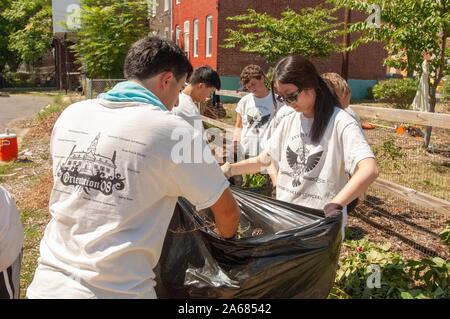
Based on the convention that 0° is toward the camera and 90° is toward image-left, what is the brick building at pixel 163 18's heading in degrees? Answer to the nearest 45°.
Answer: approximately 45°

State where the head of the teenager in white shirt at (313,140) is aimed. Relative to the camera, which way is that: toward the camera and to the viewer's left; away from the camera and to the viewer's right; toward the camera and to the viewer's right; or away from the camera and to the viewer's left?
toward the camera and to the viewer's left

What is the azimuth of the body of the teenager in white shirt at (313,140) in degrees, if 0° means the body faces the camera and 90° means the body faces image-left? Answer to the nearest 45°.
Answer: approximately 45°

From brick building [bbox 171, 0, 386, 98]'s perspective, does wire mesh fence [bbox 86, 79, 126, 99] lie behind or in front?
in front

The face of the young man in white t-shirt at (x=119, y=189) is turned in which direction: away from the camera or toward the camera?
away from the camera

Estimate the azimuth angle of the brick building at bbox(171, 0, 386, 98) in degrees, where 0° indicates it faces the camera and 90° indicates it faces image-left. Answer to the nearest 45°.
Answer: approximately 45°

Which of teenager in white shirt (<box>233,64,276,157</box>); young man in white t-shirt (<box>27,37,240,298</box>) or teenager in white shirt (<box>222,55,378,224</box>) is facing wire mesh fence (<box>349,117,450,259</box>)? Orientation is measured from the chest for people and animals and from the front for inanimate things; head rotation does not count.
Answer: the young man in white t-shirt

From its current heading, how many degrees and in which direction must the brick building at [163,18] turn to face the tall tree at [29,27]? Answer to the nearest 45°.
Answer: approximately 90° to its right

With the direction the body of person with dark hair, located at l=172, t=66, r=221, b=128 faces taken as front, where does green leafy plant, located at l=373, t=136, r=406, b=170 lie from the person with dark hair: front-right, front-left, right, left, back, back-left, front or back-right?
front-left
